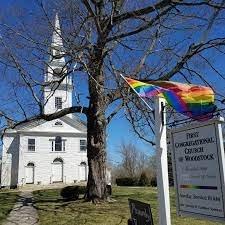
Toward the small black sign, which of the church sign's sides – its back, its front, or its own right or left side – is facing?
right

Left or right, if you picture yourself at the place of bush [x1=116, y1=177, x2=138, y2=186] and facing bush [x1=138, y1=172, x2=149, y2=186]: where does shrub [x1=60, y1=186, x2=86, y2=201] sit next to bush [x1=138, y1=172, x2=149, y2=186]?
right

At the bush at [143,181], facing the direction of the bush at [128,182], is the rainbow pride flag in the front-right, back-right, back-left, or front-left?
back-left

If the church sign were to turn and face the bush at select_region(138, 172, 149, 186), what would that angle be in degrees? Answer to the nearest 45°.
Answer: approximately 135° to its right

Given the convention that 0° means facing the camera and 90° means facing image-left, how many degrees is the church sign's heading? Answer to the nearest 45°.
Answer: approximately 45°

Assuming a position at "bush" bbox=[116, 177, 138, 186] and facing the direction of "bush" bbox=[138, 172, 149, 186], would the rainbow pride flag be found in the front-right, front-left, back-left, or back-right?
front-right

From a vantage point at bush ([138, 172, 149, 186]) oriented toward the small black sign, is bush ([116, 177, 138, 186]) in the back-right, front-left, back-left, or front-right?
back-right

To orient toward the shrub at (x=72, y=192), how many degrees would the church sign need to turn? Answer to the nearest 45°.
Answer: approximately 90° to its right
